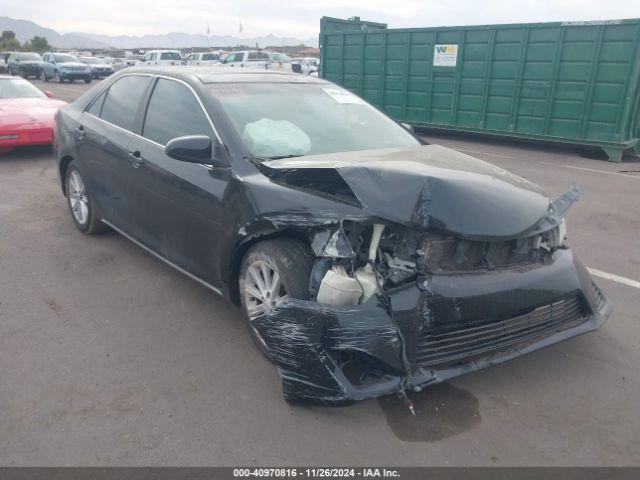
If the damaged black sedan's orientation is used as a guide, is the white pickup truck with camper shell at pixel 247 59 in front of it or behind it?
behind

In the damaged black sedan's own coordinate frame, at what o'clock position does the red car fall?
The red car is roughly at 6 o'clock from the damaged black sedan.

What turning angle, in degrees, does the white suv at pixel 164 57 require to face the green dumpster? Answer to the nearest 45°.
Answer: approximately 90° to its left

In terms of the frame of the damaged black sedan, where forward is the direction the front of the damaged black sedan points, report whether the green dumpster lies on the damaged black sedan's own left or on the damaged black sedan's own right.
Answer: on the damaged black sedan's own left

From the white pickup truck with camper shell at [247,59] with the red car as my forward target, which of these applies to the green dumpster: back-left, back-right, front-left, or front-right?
front-left

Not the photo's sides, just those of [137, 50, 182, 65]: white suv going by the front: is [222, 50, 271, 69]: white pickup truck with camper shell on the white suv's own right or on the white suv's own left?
on the white suv's own left

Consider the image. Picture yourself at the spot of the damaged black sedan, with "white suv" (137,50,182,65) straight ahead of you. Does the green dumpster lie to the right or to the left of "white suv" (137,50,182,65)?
right

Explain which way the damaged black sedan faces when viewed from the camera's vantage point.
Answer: facing the viewer and to the right of the viewer
